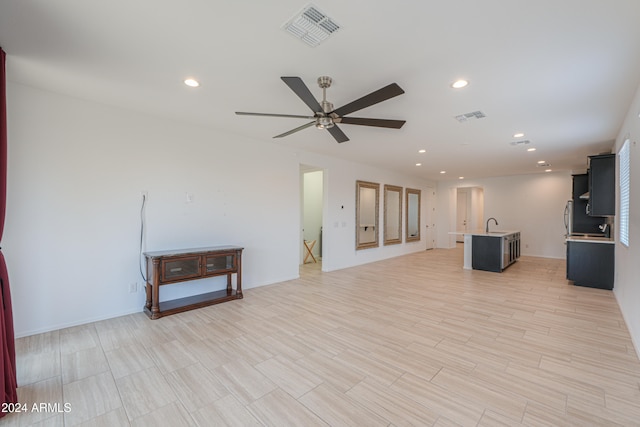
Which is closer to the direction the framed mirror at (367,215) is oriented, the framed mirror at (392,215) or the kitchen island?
the kitchen island

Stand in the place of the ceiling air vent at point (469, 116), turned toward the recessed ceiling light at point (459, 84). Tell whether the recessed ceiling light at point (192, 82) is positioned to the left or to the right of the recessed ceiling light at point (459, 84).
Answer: right

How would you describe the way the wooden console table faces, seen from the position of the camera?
facing the viewer and to the right of the viewer

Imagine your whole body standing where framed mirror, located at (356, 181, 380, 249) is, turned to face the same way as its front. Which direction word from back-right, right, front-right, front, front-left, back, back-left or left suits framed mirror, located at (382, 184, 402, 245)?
left

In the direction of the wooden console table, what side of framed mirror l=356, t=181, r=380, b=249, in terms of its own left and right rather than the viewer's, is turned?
right

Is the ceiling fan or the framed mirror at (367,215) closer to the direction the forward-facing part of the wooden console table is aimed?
the ceiling fan

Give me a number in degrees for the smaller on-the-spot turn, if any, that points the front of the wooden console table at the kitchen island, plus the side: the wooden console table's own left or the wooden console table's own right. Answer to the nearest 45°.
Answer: approximately 45° to the wooden console table's own left

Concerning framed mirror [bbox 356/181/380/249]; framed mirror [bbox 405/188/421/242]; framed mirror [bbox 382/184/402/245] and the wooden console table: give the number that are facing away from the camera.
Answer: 0

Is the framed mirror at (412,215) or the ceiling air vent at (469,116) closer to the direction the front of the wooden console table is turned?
the ceiling air vent

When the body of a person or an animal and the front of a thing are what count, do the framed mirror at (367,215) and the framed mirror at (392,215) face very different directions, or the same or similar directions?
same or similar directions

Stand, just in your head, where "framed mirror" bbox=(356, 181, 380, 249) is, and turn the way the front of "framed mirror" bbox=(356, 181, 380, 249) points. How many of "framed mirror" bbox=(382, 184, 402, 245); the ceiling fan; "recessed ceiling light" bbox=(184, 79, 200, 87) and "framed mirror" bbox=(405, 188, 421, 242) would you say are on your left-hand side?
2

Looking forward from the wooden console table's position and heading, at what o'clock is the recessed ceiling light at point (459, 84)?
The recessed ceiling light is roughly at 12 o'clock from the wooden console table.

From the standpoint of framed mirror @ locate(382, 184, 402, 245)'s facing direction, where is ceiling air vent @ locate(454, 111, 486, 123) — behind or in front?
in front

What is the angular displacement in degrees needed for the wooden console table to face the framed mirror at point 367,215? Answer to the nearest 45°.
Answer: approximately 90° to its left

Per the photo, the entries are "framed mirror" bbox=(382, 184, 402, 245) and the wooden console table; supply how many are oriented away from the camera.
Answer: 0

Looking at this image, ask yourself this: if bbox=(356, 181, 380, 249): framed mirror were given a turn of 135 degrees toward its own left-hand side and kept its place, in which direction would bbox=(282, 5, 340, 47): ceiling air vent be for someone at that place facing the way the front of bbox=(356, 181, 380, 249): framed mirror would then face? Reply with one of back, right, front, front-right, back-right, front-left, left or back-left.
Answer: back

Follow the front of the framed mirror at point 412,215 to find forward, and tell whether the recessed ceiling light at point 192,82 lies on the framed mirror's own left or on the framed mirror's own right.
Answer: on the framed mirror's own right
